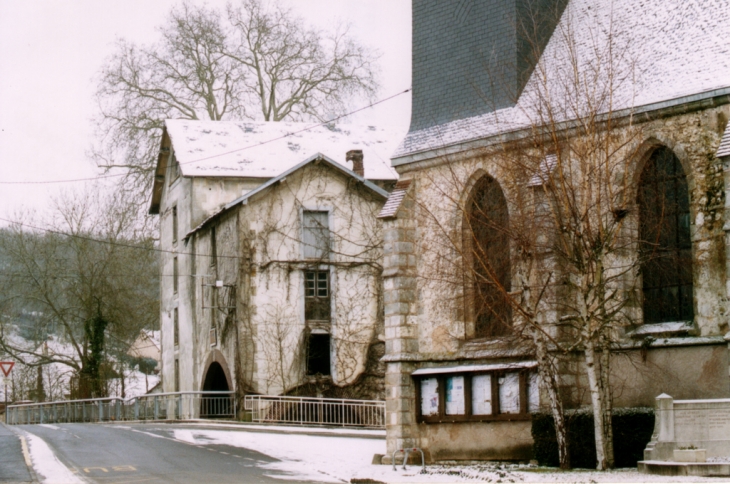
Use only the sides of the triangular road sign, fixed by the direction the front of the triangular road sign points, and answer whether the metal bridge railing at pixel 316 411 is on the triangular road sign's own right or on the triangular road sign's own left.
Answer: on the triangular road sign's own left

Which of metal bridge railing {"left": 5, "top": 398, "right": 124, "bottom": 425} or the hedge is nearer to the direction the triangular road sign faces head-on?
the hedge

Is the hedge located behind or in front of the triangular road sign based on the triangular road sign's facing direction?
in front

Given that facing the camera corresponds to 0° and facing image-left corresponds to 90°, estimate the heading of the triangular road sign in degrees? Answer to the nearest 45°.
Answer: approximately 0°
